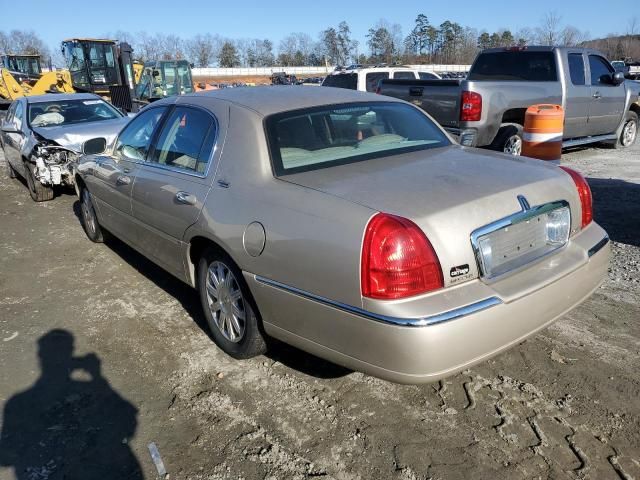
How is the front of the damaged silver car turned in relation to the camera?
facing the viewer and to the right of the viewer

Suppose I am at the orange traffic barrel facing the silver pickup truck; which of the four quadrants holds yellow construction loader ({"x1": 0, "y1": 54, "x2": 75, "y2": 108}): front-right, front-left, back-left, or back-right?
front-left

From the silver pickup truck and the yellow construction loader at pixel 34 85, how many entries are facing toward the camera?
0

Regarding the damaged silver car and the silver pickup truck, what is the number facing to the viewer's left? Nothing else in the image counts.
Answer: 0

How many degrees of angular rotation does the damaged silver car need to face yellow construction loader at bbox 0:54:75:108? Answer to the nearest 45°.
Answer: approximately 135° to its left

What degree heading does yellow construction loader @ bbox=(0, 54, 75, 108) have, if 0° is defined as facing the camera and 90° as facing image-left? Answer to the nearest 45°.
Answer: approximately 270°

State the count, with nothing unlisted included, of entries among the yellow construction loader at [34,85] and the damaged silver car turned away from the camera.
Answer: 0

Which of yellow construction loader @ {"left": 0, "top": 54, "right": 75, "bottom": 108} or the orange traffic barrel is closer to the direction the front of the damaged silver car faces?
the orange traffic barrel

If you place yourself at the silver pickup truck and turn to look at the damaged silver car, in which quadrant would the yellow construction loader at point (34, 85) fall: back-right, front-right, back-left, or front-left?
front-right

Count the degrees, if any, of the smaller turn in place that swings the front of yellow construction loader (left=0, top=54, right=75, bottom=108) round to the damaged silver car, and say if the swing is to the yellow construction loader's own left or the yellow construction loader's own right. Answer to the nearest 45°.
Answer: approximately 90° to the yellow construction loader's own right

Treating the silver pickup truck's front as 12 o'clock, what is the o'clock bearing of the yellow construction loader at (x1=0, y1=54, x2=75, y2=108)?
The yellow construction loader is roughly at 8 o'clock from the silver pickup truck.
